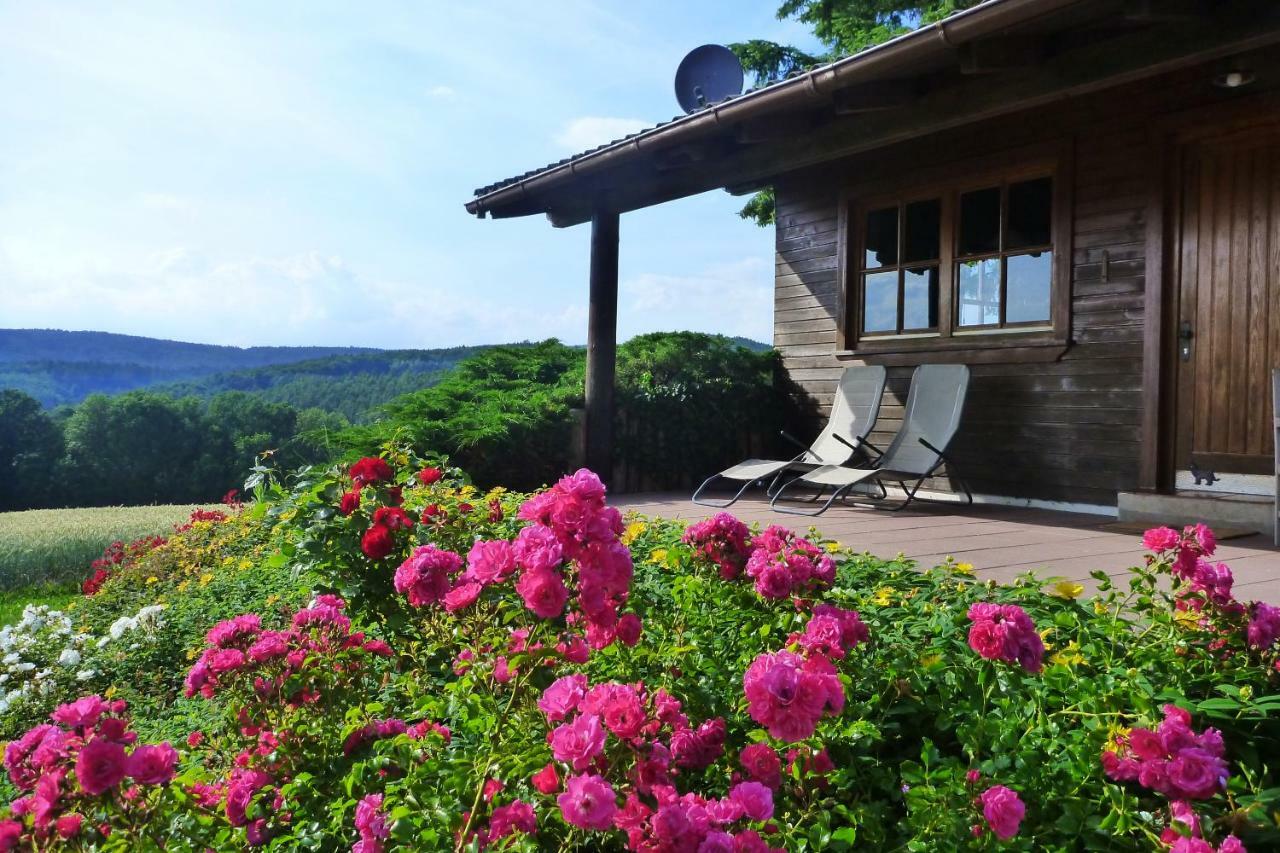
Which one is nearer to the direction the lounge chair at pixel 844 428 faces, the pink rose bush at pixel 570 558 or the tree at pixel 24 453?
the pink rose bush

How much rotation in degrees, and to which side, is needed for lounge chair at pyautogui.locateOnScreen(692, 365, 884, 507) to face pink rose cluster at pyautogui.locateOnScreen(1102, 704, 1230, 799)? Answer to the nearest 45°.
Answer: approximately 45° to its left

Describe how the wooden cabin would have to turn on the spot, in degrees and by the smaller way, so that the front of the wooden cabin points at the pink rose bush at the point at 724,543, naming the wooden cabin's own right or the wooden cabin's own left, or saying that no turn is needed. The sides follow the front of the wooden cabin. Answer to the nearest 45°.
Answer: approximately 45° to the wooden cabin's own left

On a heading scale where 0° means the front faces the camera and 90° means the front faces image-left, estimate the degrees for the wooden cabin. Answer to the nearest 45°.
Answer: approximately 45°

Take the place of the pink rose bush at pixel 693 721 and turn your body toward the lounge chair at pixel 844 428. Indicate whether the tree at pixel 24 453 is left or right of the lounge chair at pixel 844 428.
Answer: left

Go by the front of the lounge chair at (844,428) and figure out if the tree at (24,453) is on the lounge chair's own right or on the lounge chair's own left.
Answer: on the lounge chair's own right

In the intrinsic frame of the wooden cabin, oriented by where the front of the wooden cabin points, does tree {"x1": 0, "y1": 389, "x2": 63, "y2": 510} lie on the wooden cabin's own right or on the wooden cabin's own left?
on the wooden cabin's own right
